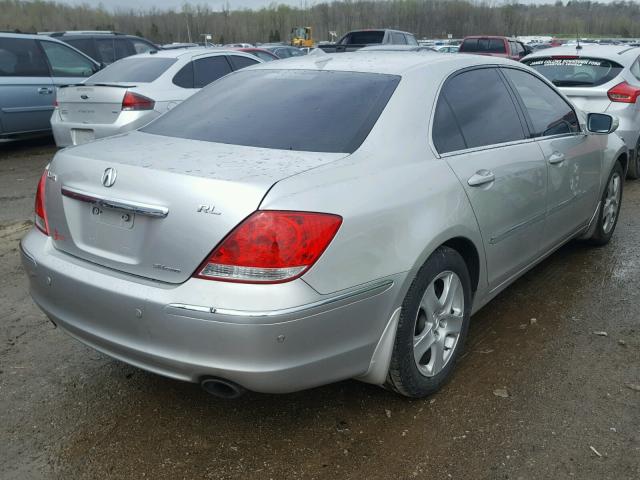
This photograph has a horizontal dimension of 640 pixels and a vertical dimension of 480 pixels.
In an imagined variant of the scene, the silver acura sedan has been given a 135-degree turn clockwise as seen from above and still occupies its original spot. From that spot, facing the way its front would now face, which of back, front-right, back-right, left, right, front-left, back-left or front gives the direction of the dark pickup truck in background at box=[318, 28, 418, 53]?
back

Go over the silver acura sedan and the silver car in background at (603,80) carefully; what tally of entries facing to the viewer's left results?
0

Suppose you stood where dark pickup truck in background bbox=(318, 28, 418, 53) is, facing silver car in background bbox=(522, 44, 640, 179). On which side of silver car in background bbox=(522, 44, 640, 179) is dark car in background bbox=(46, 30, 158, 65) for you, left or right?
right

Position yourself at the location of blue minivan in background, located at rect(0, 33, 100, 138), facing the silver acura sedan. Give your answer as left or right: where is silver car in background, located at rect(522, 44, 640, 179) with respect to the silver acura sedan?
left

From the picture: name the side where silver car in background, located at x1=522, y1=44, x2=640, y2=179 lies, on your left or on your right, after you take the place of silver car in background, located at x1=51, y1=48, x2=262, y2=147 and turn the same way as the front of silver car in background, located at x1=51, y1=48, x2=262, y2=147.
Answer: on your right

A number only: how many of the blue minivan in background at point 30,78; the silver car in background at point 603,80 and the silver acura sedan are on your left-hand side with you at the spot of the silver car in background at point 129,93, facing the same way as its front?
1

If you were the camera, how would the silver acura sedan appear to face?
facing away from the viewer and to the right of the viewer

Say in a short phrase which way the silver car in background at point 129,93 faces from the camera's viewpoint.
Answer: facing away from the viewer and to the right of the viewer

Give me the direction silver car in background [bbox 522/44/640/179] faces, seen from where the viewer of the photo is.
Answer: facing away from the viewer and to the right of the viewer

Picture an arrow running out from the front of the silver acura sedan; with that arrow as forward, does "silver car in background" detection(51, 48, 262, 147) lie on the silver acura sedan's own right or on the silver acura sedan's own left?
on the silver acura sedan's own left

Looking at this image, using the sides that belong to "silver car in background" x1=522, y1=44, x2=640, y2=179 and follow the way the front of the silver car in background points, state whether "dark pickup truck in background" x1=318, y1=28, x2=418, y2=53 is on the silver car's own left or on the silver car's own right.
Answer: on the silver car's own left
